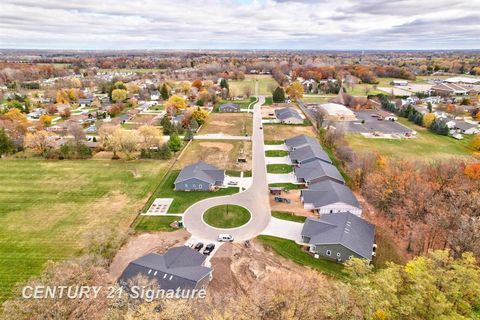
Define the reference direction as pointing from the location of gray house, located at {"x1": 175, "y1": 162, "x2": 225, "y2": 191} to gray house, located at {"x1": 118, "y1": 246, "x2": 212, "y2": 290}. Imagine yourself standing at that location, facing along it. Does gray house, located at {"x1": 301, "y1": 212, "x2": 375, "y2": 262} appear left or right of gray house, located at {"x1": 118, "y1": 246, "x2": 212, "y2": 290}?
left

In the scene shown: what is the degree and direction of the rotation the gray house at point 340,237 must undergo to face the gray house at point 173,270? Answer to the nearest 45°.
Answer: approximately 45° to its left

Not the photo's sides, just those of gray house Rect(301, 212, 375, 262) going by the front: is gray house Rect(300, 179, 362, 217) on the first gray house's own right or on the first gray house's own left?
on the first gray house's own right

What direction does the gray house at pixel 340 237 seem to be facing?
to the viewer's left

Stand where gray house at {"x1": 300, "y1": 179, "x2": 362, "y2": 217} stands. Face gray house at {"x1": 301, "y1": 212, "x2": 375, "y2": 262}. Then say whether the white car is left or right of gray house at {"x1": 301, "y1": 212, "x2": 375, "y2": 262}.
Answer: right

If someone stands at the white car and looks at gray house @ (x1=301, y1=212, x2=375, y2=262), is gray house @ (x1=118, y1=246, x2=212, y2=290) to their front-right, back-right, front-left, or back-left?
back-right

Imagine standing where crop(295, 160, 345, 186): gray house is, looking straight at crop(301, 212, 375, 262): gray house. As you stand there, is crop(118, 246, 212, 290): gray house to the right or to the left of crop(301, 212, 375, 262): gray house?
right

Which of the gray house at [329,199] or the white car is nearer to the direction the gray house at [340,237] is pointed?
the white car

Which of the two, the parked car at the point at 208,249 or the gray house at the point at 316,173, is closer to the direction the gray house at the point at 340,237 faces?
the parked car

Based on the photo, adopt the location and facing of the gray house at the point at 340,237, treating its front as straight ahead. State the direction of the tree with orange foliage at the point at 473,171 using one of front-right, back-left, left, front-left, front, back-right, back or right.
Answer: back-right

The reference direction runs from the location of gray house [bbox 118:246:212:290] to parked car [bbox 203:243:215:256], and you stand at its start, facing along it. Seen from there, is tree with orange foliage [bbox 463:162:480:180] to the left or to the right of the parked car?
right
